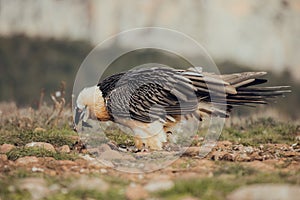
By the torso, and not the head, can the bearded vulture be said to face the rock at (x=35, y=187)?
no

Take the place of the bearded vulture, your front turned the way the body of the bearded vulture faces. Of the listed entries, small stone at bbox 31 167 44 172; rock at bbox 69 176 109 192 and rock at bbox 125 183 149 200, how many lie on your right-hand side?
0

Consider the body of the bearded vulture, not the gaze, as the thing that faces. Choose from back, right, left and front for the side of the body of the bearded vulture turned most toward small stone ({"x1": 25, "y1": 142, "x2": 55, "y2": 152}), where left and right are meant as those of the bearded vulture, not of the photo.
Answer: front

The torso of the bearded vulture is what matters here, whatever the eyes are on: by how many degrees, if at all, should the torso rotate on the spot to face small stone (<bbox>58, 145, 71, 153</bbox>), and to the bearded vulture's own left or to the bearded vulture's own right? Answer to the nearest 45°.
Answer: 0° — it already faces it

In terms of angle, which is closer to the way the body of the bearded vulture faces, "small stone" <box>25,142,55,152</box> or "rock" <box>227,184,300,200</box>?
the small stone

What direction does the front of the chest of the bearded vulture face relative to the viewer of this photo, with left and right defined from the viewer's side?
facing to the left of the viewer

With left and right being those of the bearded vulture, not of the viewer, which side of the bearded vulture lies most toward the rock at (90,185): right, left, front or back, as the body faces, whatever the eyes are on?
left

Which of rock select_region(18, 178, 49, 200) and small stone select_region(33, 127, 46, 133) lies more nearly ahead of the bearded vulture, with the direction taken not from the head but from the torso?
the small stone

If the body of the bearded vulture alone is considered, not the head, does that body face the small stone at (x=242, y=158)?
no

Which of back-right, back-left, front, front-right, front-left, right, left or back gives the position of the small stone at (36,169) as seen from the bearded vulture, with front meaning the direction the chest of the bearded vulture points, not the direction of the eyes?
front-left

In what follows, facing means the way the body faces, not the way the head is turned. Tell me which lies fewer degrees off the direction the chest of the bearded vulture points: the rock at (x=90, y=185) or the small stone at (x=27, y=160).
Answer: the small stone

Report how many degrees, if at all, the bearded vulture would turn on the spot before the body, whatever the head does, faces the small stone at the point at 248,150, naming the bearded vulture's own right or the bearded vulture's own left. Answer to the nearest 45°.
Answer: approximately 180°

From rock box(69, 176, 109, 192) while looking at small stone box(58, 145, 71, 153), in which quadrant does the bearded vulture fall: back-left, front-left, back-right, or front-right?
front-right

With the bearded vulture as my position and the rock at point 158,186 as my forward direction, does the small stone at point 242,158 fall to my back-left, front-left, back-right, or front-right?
front-left

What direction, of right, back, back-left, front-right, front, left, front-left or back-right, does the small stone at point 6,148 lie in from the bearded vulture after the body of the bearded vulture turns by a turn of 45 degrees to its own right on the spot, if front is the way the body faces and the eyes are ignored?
front-left

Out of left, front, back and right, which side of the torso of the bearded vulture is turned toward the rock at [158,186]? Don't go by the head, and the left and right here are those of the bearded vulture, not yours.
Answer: left
